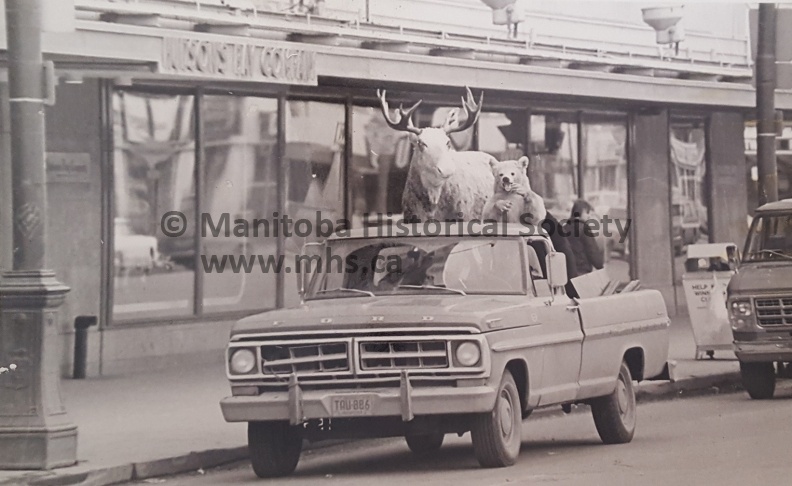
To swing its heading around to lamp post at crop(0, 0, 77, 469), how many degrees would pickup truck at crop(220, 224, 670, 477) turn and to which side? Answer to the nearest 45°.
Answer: approximately 45° to its right

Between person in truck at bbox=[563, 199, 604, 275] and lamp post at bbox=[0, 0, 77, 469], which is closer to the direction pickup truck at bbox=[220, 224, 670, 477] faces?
the lamp post

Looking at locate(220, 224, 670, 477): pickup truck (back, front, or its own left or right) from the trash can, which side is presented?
back

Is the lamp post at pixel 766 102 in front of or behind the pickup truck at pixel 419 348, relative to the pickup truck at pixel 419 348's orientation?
behind

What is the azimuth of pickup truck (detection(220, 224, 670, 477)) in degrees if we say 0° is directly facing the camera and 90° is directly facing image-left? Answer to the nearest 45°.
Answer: approximately 45°

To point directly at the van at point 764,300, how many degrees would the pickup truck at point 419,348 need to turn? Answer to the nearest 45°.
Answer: approximately 180°
